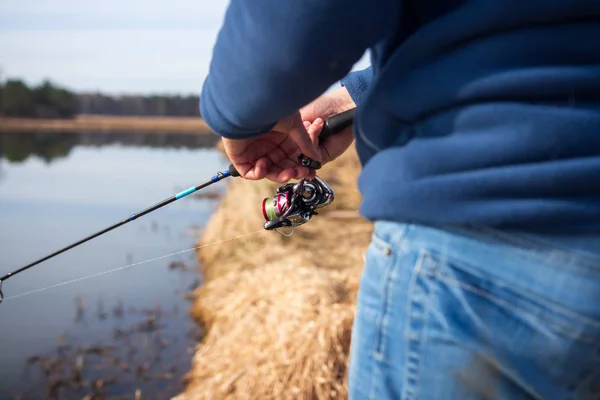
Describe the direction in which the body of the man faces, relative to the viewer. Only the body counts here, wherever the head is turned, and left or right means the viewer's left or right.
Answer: facing away from the viewer and to the left of the viewer
